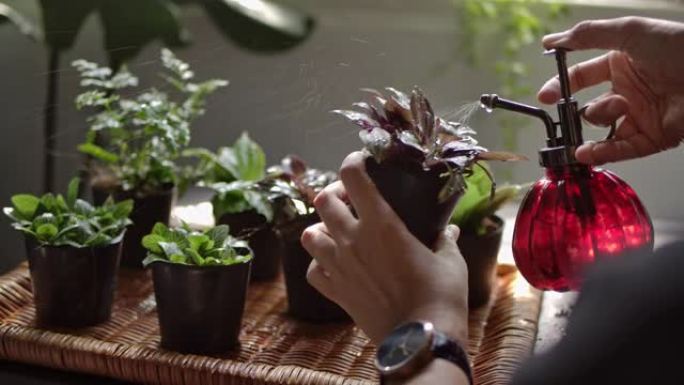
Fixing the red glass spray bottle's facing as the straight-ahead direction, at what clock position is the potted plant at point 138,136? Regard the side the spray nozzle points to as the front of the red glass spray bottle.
The potted plant is roughly at 1 o'clock from the red glass spray bottle.

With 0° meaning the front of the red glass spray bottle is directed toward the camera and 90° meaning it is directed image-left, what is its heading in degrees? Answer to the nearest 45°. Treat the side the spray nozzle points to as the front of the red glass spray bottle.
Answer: approximately 90°
